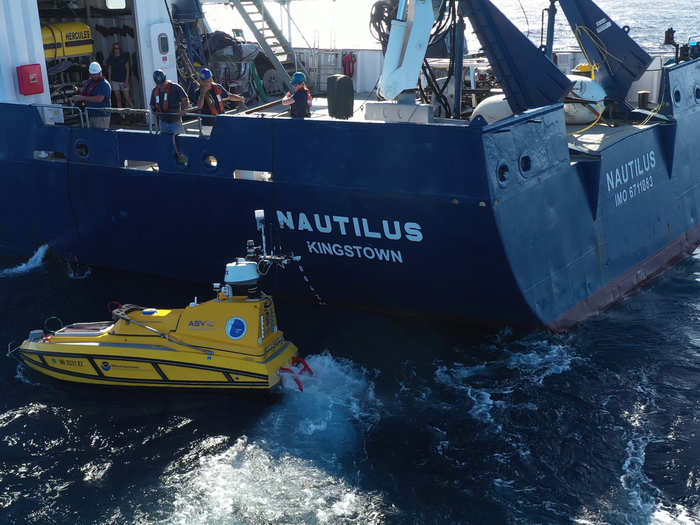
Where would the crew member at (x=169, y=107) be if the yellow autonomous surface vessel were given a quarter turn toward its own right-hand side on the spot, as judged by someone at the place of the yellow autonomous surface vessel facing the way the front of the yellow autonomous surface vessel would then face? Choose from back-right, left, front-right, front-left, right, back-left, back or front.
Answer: front

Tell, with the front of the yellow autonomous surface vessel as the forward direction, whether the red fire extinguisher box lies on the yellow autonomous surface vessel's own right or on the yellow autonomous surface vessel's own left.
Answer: on the yellow autonomous surface vessel's own right

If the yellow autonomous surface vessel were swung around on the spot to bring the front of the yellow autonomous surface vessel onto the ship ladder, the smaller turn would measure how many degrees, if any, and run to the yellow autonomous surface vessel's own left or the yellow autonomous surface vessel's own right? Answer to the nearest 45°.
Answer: approximately 90° to the yellow autonomous surface vessel's own right

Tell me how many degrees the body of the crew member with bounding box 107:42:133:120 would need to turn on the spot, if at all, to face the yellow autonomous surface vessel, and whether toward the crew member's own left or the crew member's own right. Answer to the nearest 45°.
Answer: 0° — they already face it

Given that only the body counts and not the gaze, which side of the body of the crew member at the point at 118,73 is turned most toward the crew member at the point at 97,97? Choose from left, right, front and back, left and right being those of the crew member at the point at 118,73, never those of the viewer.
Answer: front

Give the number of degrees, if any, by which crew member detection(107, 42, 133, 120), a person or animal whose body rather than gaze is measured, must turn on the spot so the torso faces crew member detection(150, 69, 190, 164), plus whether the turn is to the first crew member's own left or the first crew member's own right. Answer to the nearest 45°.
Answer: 0° — they already face them

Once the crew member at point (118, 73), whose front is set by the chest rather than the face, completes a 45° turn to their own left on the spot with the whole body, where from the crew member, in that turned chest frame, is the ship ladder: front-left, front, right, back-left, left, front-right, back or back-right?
left

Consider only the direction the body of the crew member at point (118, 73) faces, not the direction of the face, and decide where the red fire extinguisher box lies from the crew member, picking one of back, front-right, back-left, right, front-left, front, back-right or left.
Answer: front-right

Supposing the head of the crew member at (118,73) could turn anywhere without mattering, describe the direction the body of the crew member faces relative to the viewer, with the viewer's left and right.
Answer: facing the viewer

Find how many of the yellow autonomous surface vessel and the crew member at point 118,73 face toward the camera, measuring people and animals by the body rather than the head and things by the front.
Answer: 1

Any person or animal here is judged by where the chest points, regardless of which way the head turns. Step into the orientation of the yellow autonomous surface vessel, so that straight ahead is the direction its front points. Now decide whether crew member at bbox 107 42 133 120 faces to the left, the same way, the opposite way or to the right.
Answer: to the left

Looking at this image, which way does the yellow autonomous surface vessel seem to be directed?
to the viewer's left
